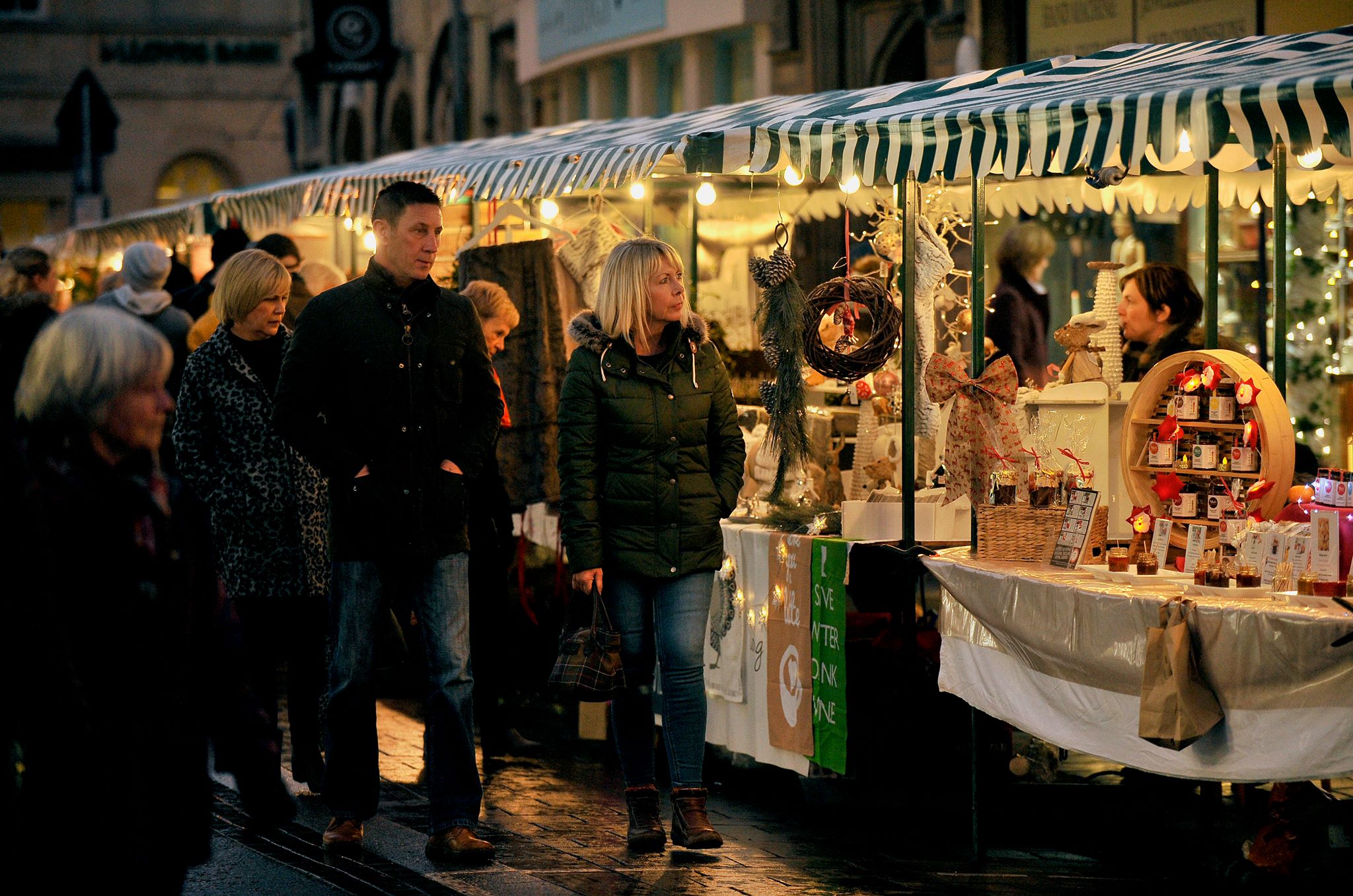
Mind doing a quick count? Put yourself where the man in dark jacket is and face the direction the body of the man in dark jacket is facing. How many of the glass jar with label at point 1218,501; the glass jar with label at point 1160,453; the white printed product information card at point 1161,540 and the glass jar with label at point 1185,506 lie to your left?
4

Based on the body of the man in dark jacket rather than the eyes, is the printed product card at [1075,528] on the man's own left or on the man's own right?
on the man's own left

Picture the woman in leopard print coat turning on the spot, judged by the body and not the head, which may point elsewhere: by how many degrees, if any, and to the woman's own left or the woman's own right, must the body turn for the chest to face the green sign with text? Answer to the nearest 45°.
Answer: approximately 45° to the woman's own left

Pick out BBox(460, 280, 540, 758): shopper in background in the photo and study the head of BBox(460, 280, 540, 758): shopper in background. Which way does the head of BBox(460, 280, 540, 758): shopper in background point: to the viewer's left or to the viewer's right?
to the viewer's right

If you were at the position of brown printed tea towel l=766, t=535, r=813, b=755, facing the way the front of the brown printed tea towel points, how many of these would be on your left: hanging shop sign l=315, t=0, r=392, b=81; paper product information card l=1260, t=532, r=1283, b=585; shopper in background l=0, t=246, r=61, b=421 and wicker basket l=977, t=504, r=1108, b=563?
2

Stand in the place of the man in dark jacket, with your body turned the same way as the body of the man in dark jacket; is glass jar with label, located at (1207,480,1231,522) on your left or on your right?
on your left

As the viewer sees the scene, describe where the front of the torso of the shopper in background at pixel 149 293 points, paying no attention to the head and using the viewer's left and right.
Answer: facing away from the viewer

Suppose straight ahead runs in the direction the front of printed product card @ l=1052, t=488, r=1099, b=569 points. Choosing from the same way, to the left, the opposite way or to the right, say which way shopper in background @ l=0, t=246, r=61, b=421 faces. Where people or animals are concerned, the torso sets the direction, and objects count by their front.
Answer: the opposite way

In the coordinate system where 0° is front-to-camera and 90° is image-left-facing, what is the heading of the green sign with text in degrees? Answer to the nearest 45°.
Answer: approximately 45°

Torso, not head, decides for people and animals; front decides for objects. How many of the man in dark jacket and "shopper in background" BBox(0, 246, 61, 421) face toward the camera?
1

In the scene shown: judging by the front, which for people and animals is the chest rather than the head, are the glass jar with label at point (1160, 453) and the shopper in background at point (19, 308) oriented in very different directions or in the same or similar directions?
very different directions
